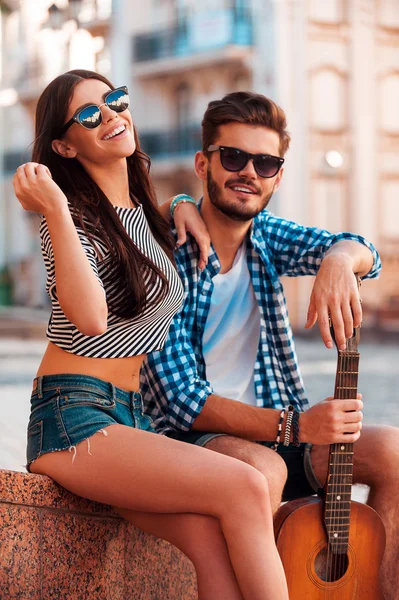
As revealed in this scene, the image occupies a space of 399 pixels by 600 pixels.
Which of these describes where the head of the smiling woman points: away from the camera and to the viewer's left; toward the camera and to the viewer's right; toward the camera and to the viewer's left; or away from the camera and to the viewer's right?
toward the camera and to the viewer's right

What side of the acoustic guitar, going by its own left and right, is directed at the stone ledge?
right

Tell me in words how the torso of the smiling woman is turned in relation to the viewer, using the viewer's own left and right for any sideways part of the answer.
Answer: facing the viewer and to the right of the viewer

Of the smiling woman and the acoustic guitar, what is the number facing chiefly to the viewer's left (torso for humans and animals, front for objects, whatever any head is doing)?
0

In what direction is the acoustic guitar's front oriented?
toward the camera

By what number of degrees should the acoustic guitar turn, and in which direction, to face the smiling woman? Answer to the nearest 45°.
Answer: approximately 90° to its right
